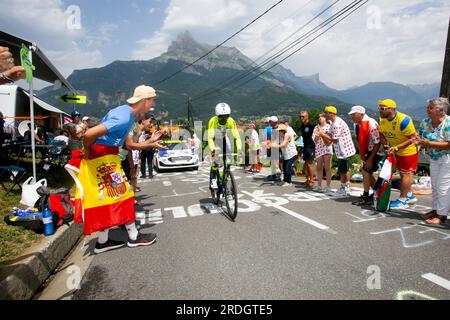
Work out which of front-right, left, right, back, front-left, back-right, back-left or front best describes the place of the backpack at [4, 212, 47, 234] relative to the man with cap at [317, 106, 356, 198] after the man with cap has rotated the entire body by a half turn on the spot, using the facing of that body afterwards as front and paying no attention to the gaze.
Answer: back-right

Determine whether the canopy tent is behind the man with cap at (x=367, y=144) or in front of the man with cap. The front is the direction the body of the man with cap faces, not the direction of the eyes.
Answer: in front

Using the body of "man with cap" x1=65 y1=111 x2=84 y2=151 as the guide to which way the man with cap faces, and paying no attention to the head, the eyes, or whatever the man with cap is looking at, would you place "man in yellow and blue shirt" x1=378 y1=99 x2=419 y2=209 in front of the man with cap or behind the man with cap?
in front

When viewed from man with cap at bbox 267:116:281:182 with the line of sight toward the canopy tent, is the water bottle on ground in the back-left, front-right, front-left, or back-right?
front-left

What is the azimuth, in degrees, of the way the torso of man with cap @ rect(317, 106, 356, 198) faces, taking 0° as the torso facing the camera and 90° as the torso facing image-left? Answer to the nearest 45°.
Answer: approximately 90°

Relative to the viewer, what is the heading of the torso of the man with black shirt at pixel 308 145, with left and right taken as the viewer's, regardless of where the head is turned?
facing the viewer and to the left of the viewer

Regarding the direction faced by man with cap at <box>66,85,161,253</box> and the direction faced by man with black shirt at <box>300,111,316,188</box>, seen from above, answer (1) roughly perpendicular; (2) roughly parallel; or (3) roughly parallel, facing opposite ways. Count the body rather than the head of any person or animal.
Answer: roughly parallel, facing opposite ways

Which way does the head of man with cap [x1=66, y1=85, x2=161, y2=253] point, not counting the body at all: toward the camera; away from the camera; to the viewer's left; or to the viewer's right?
to the viewer's right

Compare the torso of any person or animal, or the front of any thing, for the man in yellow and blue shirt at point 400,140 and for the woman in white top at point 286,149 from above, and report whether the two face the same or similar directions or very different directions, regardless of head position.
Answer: same or similar directions

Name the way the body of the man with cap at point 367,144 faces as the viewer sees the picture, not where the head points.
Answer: to the viewer's left

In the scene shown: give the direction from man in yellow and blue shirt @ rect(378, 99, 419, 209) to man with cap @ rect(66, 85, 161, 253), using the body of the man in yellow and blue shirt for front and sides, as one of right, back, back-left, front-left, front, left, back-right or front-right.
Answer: front

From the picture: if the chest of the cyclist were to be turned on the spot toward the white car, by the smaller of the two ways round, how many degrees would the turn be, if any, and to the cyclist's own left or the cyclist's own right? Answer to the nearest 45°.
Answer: approximately 180°

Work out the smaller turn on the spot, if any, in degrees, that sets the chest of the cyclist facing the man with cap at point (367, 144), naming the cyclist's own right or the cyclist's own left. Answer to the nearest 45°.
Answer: approximately 90° to the cyclist's own left

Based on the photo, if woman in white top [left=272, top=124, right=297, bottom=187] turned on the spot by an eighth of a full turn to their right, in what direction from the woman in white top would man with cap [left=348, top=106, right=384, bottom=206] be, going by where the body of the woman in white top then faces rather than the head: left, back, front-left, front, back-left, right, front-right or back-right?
back

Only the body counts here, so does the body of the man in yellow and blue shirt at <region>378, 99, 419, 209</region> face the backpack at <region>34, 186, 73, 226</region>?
yes

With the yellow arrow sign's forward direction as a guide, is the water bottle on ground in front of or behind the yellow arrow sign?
in front
